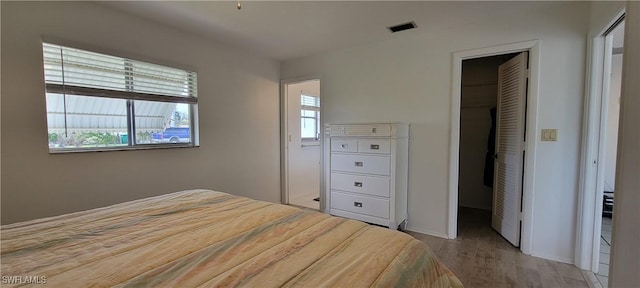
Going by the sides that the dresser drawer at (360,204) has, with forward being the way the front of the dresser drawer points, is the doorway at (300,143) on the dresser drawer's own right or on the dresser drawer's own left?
on the dresser drawer's own right

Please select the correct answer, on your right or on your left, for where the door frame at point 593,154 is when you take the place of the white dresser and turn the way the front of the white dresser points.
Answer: on your left

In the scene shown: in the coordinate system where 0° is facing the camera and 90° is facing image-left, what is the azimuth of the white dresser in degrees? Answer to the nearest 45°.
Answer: approximately 45°

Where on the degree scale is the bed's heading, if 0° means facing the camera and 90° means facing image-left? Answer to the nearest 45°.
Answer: approximately 225°

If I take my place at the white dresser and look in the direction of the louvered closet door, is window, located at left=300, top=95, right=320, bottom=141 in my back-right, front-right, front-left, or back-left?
back-left

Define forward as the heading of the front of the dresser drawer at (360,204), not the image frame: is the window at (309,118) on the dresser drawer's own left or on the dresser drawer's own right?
on the dresser drawer's own right

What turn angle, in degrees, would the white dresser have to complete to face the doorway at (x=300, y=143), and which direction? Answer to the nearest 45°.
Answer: approximately 90° to its right

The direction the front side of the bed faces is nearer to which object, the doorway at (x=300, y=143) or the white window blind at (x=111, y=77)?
the doorway

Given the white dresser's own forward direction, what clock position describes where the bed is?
The bed is roughly at 11 o'clock from the white dresser.

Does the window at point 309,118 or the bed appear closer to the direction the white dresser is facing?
the bed
